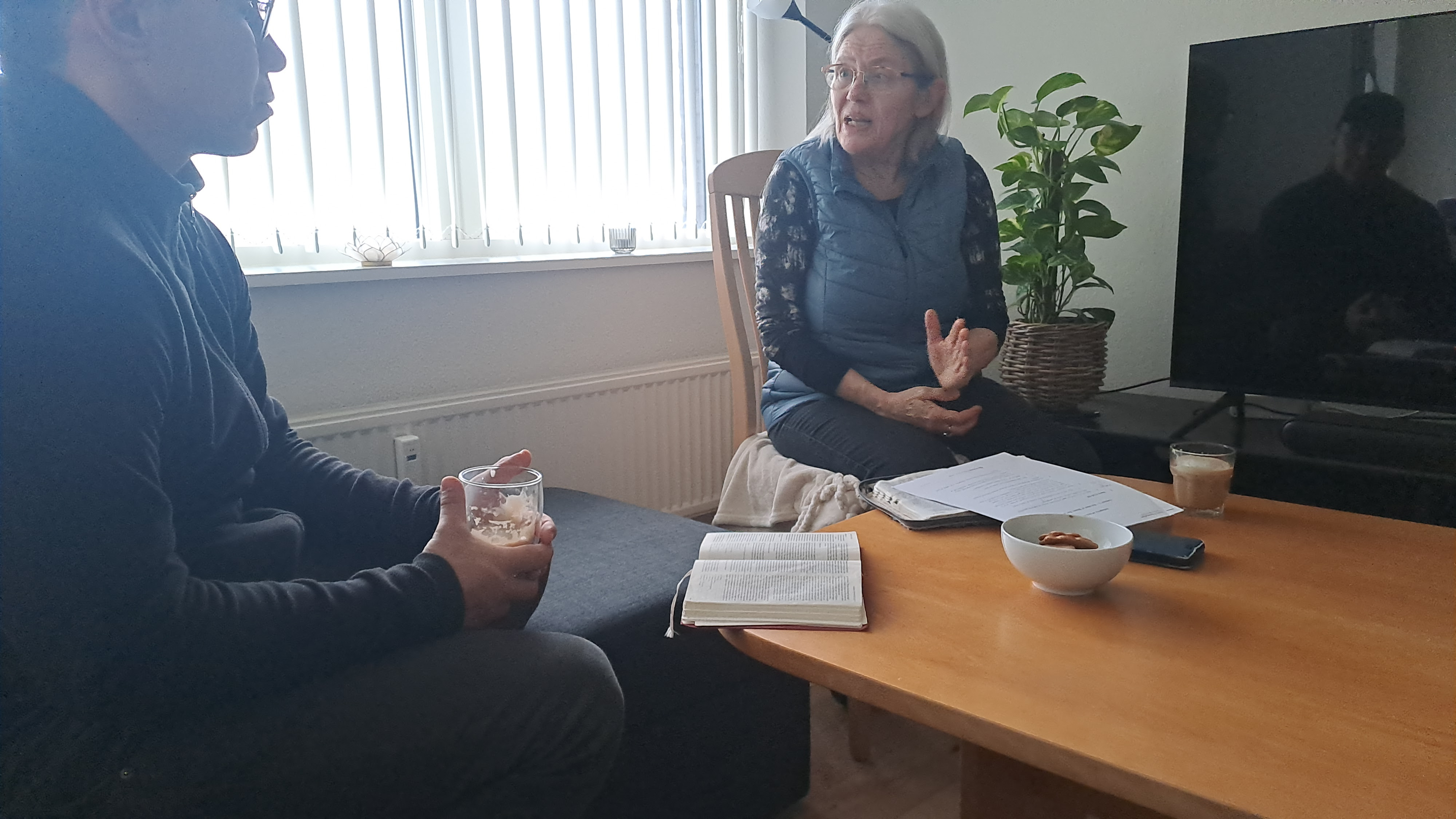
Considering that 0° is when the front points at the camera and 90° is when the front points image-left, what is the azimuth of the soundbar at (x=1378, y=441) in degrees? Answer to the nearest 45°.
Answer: approximately 45°

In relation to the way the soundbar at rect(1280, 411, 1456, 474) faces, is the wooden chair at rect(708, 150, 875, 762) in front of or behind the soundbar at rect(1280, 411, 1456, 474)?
in front

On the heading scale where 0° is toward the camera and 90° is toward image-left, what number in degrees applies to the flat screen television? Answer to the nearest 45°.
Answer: approximately 45°

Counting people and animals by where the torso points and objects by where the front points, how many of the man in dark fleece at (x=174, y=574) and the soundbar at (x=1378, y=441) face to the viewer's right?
1

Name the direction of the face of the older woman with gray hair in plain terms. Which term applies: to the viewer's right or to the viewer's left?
to the viewer's left

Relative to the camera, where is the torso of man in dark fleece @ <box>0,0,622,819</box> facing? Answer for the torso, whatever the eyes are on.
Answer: to the viewer's right

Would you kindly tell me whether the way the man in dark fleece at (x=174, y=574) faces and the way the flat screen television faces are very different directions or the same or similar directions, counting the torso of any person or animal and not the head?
very different directions

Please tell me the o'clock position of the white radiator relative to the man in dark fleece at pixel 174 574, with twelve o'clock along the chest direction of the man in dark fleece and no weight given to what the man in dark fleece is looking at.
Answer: The white radiator is roughly at 10 o'clock from the man in dark fleece.

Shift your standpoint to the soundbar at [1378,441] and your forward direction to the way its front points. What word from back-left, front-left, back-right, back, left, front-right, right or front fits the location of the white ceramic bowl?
front-left

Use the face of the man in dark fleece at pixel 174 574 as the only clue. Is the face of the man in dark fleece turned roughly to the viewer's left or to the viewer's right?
to the viewer's right
